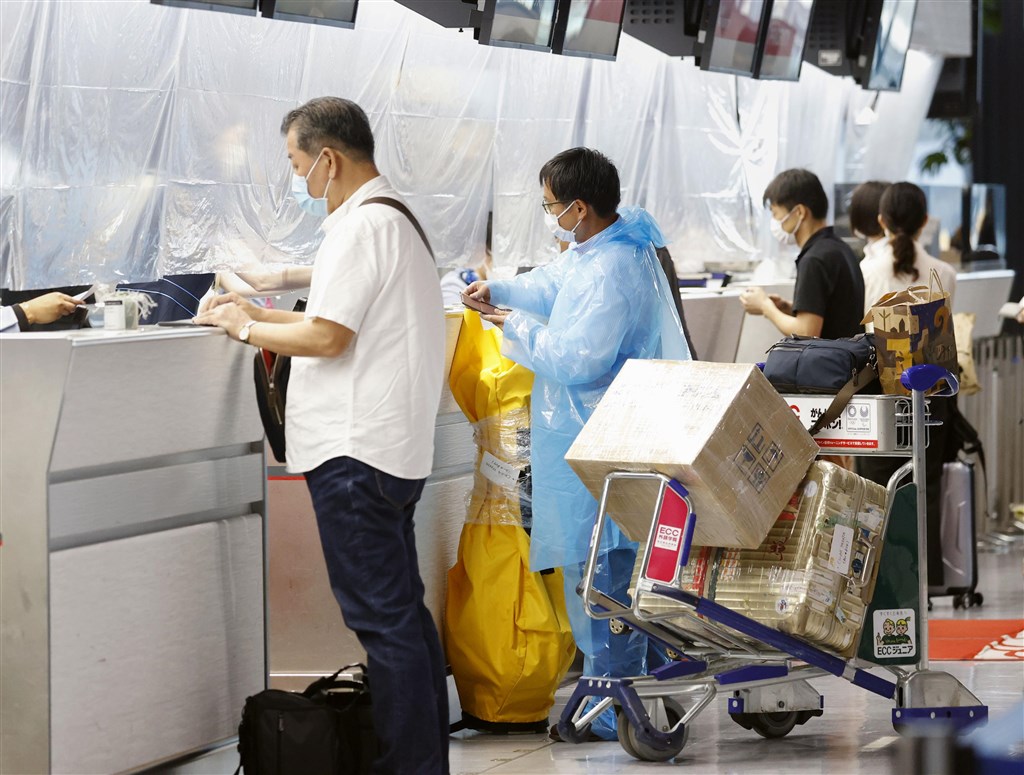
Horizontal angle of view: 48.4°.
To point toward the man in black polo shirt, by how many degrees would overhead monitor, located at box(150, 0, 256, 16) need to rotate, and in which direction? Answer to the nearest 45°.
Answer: approximately 45° to its left

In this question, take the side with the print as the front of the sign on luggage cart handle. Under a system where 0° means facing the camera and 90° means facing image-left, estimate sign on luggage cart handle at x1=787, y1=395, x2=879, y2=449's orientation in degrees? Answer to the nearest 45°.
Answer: approximately 0°

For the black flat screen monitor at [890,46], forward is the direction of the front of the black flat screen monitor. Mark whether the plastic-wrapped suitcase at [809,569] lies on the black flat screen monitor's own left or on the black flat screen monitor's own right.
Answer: on the black flat screen monitor's own right

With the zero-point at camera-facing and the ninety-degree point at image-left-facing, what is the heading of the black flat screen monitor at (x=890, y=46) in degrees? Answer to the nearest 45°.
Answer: approximately 315°

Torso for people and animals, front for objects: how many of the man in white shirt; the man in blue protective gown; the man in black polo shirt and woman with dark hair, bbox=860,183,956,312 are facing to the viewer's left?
3

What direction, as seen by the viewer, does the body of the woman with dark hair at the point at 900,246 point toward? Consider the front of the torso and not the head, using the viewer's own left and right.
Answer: facing away from the viewer

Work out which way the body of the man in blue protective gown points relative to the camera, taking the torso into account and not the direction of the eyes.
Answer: to the viewer's left

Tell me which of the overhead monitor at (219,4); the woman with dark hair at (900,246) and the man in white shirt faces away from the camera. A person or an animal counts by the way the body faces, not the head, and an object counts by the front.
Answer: the woman with dark hair

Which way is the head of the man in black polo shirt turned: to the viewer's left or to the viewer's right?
to the viewer's left

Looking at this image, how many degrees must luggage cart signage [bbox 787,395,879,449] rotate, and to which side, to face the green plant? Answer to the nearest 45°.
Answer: approximately 180°

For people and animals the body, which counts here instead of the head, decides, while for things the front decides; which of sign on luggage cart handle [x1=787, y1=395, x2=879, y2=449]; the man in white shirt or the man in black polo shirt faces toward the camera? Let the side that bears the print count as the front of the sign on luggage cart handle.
the sign on luggage cart handle

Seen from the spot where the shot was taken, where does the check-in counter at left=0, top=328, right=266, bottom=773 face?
facing the viewer and to the right of the viewer

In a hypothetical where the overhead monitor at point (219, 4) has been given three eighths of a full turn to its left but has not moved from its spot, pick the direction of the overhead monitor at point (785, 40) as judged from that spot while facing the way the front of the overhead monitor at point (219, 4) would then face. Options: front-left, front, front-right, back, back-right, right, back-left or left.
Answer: front-right

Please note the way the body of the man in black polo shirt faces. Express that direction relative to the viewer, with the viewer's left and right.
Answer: facing to the left of the viewer
